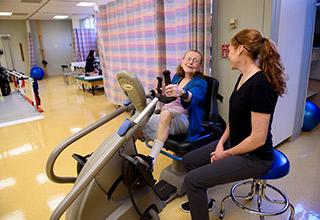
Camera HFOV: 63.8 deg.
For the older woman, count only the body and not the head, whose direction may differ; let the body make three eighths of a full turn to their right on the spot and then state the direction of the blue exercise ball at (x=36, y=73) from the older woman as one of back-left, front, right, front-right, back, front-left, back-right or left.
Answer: front-left

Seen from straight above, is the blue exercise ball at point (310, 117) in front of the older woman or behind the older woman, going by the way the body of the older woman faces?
behind

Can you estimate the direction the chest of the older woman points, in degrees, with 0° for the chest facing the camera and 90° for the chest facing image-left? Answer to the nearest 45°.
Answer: approximately 45°

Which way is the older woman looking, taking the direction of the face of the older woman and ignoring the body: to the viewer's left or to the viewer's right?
to the viewer's right

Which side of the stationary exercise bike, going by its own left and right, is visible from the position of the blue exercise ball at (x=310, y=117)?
back

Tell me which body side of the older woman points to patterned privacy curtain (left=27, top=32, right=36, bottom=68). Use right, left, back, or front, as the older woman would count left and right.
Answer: right

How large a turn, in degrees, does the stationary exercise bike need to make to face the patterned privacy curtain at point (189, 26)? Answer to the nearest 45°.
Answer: approximately 180°
